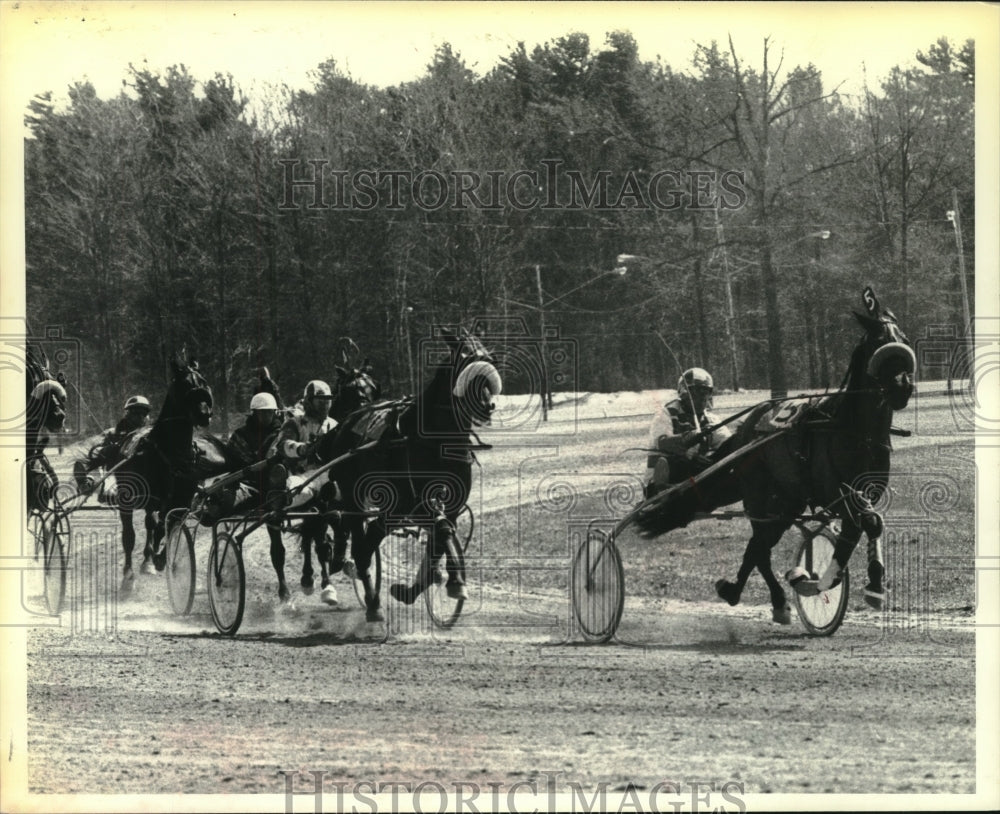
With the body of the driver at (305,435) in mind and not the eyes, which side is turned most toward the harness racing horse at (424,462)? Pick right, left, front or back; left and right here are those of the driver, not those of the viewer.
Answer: front

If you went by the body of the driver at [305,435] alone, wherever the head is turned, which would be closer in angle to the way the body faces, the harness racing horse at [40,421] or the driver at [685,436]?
the driver

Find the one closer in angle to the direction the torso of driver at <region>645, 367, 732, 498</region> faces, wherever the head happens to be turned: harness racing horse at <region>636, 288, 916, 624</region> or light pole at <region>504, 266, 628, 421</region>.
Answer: the harness racing horse

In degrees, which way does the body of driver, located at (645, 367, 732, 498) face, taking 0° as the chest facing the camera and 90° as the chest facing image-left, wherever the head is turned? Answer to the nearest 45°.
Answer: approximately 315°

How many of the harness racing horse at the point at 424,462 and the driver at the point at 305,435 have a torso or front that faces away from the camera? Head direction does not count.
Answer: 0

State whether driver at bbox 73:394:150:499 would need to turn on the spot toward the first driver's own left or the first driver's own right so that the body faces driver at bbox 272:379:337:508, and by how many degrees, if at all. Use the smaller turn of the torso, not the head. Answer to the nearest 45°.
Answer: approximately 45° to the first driver's own left

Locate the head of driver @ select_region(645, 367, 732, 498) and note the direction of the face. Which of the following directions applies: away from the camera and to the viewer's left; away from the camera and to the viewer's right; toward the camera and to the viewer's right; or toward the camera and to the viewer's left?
toward the camera and to the viewer's right

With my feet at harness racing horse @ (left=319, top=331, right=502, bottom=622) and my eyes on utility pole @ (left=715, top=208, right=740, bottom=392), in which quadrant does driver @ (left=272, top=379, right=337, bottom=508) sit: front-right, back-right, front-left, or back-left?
front-left

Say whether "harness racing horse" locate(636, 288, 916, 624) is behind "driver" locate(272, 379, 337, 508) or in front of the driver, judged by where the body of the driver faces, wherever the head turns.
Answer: in front

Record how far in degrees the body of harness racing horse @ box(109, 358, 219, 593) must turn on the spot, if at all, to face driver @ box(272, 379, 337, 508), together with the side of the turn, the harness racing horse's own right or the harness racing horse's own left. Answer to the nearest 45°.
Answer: approximately 45° to the harness racing horse's own left

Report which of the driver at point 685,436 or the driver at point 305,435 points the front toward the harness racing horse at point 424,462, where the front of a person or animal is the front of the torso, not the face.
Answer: the driver at point 305,435

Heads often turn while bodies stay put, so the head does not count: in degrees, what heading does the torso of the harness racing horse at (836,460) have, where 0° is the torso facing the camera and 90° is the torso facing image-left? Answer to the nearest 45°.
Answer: approximately 315°
